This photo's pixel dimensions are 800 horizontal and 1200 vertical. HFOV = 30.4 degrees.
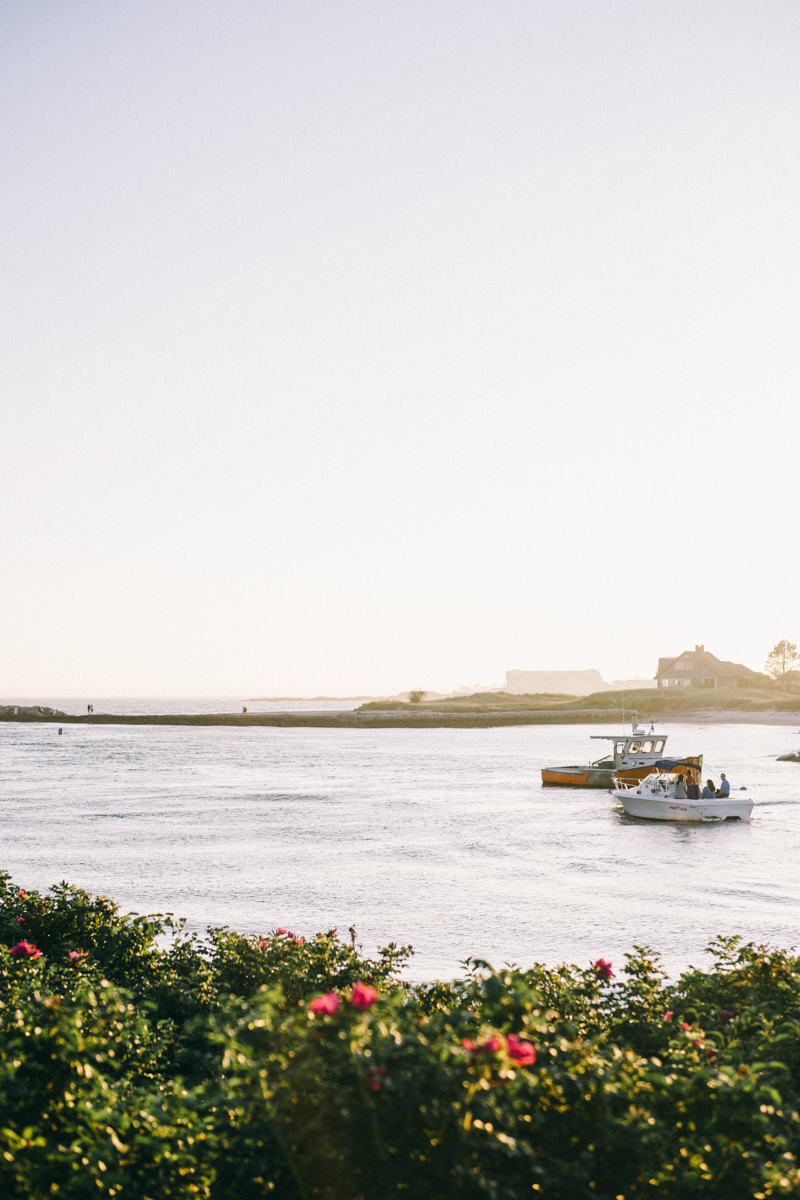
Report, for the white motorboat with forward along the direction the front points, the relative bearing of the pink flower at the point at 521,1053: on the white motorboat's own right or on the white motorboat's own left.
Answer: on the white motorboat's own left

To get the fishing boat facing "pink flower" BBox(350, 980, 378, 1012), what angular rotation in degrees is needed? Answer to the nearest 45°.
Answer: approximately 90° to its right

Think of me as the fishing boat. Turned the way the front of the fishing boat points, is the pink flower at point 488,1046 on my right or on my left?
on my right

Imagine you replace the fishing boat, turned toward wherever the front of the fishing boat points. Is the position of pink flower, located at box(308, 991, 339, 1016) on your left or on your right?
on your right

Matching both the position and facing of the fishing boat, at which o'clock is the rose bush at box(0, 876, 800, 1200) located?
The rose bush is roughly at 3 o'clock from the fishing boat.

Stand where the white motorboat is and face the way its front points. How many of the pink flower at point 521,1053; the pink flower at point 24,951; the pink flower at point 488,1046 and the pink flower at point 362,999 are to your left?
4

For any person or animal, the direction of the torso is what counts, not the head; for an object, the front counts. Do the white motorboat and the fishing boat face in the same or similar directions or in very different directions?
very different directions

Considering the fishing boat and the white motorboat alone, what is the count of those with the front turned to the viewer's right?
1

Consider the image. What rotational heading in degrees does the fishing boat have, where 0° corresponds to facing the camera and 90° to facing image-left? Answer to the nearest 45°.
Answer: approximately 270°

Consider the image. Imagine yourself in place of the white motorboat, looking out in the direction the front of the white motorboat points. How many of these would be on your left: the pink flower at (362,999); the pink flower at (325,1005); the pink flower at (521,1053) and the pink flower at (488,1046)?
4

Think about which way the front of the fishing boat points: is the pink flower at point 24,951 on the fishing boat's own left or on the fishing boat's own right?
on the fishing boat's own right

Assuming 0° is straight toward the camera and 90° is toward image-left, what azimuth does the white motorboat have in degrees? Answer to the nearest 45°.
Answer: approximately 90°

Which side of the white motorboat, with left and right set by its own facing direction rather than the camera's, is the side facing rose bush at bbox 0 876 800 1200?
left
